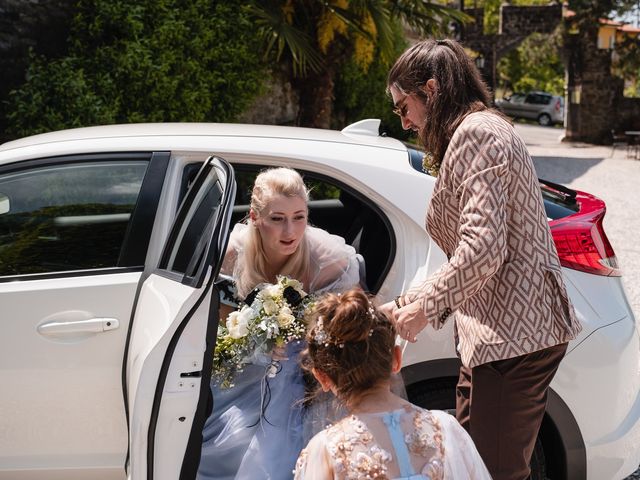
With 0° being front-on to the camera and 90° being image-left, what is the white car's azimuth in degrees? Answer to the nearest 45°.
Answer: approximately 90°

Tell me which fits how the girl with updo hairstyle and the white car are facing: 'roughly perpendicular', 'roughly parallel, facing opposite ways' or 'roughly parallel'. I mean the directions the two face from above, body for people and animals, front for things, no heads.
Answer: roughly perpendicular

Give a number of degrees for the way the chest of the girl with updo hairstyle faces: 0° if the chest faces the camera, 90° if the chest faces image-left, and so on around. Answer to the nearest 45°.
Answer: approximately 180°

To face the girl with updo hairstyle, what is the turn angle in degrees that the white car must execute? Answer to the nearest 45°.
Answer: approximately 135° to its left

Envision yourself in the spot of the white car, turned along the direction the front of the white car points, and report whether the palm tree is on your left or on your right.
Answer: on your right

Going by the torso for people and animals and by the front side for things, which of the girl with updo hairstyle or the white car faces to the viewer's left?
the white car

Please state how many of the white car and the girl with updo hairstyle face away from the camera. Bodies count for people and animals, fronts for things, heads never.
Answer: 1

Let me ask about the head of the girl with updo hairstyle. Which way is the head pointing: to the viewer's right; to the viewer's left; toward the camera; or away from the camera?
away from the camera
